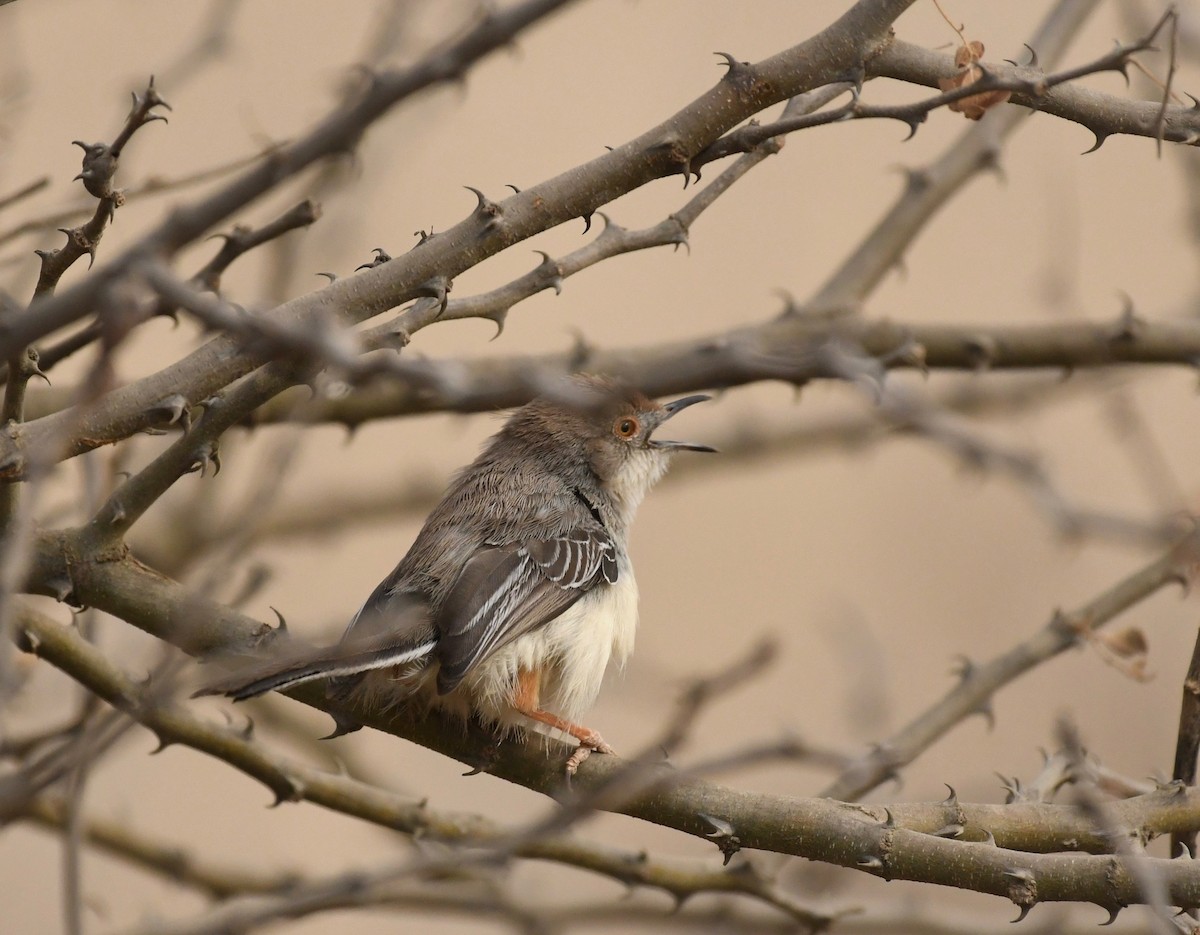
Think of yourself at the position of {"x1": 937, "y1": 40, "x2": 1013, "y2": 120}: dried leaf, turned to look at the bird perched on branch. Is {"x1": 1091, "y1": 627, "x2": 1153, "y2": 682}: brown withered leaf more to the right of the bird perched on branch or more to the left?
right

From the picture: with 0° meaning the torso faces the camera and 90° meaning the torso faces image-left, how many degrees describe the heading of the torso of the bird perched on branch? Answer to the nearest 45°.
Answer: approximately 270°

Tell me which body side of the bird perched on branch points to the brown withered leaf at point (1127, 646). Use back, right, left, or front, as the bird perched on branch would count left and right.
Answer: front

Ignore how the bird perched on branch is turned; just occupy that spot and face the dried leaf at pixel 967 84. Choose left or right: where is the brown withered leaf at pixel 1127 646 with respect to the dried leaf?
left
